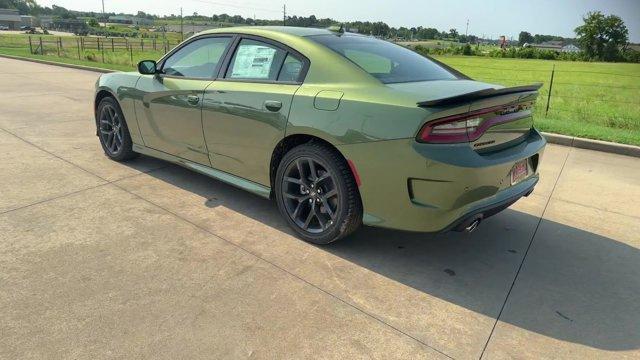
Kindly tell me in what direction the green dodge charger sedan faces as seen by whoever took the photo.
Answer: facing away from the viewer and to the left of the viewer

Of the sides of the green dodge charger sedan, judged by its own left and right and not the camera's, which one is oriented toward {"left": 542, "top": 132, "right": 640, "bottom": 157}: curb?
right
